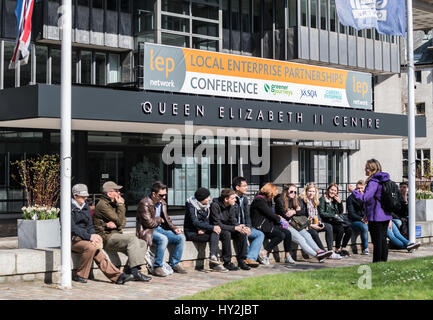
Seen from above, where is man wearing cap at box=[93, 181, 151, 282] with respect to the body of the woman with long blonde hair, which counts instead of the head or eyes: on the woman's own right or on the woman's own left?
on the woman's own right

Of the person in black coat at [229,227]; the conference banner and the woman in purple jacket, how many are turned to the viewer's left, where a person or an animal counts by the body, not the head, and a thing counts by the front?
1

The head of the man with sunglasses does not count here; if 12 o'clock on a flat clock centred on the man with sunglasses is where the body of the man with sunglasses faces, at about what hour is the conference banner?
The conference banner is roughly at 8 o'clock from the man with sunglasses.

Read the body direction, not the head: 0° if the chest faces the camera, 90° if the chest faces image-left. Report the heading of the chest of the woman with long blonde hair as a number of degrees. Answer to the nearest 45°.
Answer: approximately 315°

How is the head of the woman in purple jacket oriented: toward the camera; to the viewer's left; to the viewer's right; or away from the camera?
to the viewer's left

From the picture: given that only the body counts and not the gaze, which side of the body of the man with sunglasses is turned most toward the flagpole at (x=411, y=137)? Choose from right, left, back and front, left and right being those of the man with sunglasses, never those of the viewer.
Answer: left

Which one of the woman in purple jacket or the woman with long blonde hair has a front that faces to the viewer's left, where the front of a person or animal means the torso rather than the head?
the woman in purple jacket

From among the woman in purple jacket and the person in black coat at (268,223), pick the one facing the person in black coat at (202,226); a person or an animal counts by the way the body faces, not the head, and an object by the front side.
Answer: the woman in purple jacket

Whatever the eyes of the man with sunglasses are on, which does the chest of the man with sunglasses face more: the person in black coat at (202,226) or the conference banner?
the person in black coat

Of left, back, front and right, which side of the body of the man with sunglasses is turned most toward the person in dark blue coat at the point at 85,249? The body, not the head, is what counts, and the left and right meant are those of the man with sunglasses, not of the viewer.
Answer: right
